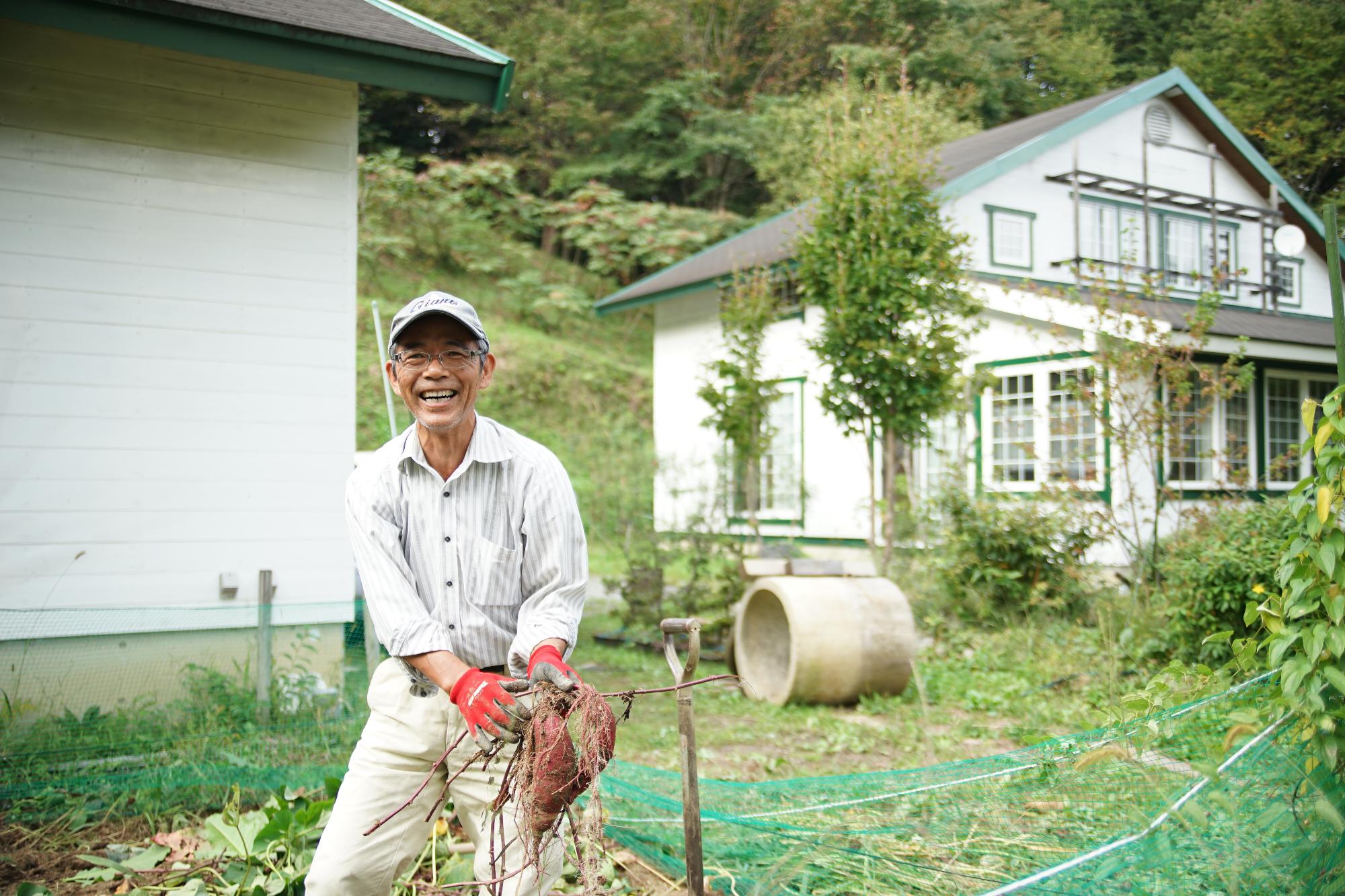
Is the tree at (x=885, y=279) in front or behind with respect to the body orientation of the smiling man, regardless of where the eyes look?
behind

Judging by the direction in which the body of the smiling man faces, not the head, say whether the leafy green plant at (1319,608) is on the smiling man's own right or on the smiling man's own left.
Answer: on the smiling man's own left

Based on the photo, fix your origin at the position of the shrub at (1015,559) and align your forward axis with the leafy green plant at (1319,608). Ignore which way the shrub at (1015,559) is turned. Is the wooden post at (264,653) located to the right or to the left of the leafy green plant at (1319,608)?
right

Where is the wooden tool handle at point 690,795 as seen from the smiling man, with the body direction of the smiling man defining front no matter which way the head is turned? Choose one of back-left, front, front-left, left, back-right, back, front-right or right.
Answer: left

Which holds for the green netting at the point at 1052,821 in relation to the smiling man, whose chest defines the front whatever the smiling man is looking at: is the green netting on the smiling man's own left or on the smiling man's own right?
on the smiling man's own left

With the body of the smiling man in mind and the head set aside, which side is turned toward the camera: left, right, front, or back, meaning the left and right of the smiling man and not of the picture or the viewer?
front

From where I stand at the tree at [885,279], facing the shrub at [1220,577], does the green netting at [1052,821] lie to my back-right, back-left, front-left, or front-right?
front-right

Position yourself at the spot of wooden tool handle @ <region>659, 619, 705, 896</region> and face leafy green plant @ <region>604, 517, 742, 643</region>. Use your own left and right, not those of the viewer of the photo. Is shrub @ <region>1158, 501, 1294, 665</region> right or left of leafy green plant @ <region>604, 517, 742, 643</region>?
right

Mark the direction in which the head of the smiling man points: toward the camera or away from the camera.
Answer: toward the camera

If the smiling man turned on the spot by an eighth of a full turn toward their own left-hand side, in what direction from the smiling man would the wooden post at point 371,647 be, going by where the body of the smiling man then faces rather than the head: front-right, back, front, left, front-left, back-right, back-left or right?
back-left

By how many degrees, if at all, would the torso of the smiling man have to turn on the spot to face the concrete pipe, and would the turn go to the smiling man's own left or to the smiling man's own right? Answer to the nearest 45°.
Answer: approximately 135° to the smiling man's own left

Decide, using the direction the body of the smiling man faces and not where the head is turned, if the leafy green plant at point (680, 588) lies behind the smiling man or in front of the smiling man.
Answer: behind

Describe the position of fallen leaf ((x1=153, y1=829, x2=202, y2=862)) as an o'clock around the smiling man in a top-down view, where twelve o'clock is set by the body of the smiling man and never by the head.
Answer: The fallen leaf is roughly at 5 o'clock from the smiling man.
